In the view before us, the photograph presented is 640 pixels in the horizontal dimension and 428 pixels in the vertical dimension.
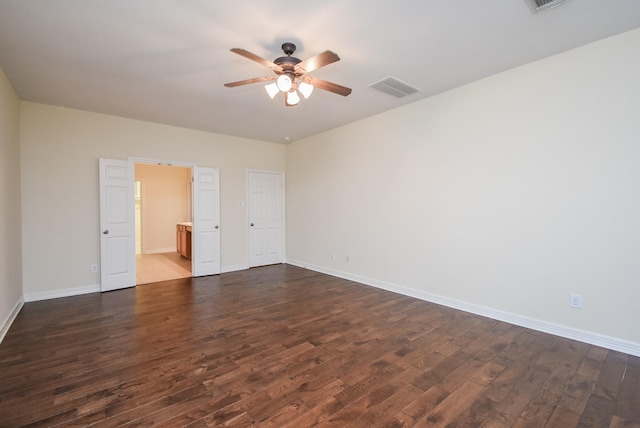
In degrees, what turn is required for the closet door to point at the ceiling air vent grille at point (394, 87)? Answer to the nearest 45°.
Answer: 0° — it already faces it

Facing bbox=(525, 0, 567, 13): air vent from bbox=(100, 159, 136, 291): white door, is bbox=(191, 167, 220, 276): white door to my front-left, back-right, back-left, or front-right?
front-left

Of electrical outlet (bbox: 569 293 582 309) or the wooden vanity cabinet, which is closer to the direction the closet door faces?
the electrical outlet

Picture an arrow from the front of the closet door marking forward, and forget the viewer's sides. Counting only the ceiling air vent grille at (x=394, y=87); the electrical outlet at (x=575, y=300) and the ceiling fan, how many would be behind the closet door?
0

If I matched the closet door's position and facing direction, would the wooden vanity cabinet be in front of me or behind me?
behind

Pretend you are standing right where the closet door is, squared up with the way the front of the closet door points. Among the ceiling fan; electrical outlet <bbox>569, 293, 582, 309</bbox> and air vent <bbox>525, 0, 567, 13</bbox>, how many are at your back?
0

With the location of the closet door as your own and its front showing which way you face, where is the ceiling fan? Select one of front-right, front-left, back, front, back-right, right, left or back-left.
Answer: front-right

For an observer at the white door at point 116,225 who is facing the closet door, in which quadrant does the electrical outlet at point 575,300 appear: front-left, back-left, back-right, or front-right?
front-right

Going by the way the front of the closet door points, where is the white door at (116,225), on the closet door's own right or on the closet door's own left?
on the closet door's own right

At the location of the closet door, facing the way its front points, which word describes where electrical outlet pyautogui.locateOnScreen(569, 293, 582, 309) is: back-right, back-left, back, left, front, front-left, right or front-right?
front

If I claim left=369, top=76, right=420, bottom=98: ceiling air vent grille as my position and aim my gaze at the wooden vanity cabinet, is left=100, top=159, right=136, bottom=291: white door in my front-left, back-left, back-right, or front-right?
front-left

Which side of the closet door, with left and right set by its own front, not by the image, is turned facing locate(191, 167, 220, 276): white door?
right

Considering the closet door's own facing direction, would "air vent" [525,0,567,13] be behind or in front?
in front
